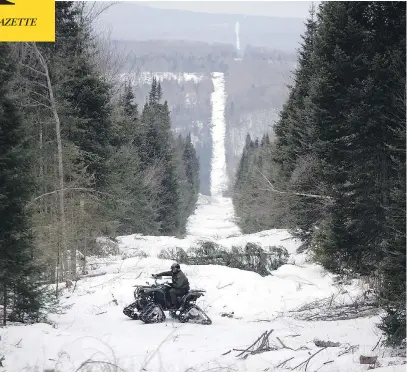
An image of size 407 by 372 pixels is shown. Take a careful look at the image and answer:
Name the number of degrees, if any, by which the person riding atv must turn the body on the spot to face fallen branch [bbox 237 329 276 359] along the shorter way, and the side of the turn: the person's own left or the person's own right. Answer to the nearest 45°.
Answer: approximately 90° to the person's own left

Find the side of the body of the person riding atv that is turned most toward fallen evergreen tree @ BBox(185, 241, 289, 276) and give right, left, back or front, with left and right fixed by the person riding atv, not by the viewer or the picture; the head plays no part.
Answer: right

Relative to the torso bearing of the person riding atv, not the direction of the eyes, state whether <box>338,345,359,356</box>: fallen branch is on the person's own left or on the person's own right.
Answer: on the person's own left

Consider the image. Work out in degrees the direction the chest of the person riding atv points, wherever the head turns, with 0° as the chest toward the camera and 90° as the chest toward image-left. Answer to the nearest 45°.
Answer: approximately 90°

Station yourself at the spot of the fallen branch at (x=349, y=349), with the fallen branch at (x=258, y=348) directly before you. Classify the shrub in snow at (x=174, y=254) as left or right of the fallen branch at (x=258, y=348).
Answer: right

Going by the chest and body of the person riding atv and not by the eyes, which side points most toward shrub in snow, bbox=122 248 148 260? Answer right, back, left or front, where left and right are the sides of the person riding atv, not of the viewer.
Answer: right

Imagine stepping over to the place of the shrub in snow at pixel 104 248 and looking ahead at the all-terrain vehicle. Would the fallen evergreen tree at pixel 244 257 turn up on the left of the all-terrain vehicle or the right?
left

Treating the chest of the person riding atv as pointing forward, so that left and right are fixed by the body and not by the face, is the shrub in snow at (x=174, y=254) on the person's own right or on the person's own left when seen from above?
on the person's own right

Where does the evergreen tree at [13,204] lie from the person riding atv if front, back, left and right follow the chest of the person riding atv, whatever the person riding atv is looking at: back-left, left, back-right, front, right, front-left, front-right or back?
front-left
